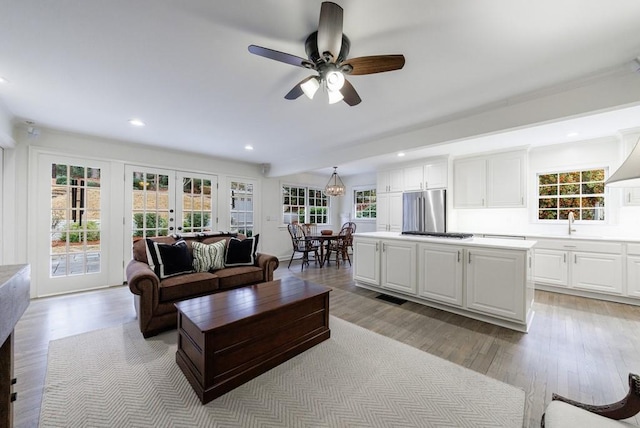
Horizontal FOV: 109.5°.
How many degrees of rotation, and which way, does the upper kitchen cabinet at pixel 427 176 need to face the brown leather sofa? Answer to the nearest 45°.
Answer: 0° — it already faces it

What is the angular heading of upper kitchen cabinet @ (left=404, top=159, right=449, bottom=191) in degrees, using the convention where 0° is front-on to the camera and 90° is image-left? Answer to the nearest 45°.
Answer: approximately 45°

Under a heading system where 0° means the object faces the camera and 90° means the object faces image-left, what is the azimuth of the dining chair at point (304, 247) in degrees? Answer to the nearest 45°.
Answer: approximately 225°

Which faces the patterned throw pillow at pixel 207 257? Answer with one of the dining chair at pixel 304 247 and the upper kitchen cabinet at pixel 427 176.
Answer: the upper kitchen cabinet

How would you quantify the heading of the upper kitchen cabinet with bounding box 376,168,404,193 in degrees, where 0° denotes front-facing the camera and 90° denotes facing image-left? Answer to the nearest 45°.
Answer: approximately 45°

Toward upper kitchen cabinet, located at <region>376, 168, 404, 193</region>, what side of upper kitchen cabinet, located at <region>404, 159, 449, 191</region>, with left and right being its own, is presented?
right

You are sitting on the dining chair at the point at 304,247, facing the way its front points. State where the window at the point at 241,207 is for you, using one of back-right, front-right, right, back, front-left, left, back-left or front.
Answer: back-left

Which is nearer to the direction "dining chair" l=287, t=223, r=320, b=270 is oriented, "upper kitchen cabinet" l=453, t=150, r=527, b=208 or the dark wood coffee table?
the upper kitchen cabinet
